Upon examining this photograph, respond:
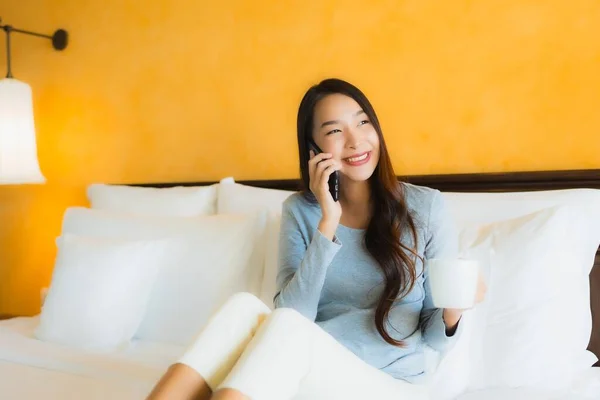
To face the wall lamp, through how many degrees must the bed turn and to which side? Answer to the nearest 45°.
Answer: approximately 135° to its right

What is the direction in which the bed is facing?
toward the camera

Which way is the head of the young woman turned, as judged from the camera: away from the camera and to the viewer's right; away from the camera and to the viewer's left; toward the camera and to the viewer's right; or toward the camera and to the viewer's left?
toward the camera and to the viewer's right
